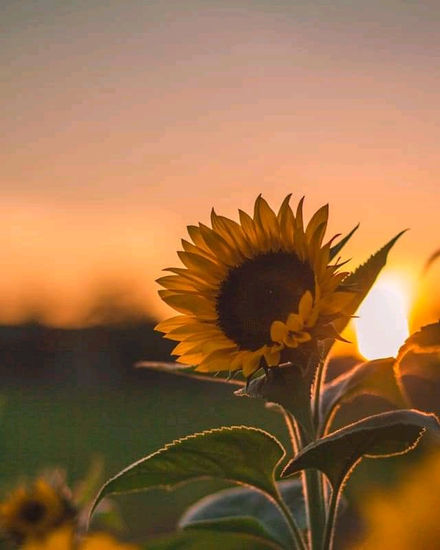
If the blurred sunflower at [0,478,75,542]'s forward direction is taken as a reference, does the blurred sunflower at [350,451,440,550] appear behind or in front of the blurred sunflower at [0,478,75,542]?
in front

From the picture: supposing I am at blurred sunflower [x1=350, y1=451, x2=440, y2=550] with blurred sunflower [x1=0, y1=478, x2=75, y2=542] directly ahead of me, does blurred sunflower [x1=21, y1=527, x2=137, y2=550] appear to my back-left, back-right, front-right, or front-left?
front-left

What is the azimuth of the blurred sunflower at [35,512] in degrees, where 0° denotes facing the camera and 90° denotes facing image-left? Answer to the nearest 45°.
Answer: approximately 0°
